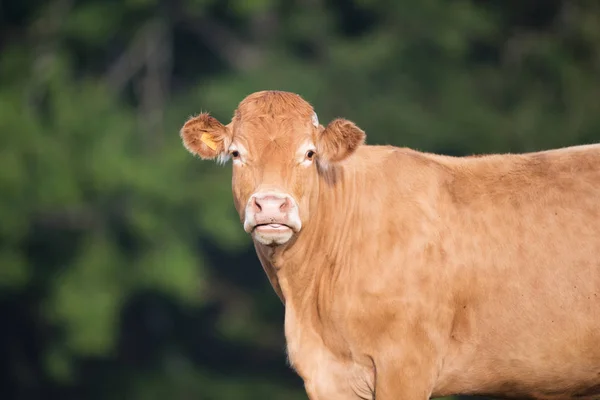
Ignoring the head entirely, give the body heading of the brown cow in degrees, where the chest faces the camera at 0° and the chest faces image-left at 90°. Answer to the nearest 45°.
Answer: approximately 90°
